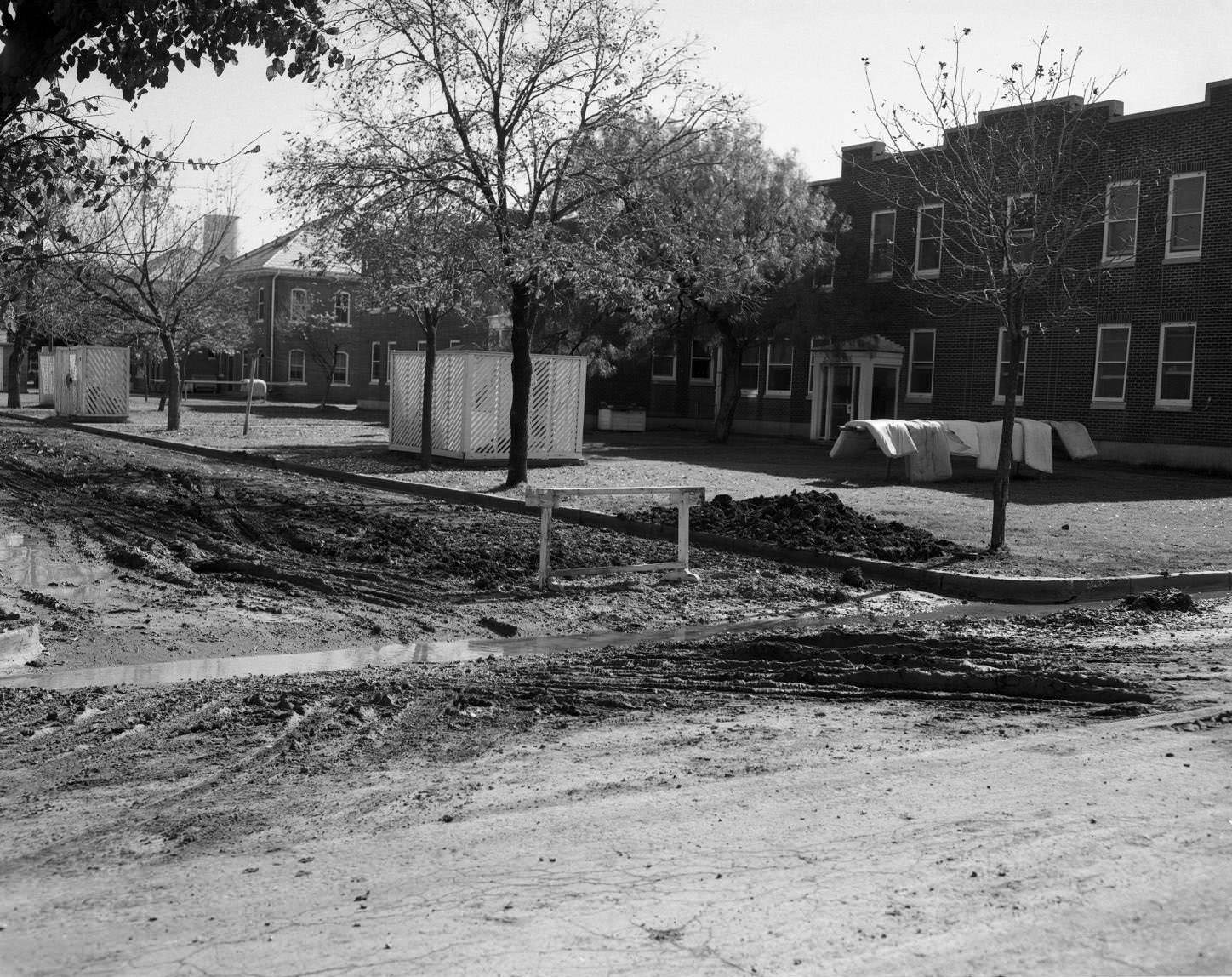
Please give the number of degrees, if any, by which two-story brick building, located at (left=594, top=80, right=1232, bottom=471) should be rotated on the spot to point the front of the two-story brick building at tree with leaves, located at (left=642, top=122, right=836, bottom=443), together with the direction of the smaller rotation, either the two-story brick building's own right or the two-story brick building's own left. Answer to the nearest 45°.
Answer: approximately 45° to the two-story brick building's own right

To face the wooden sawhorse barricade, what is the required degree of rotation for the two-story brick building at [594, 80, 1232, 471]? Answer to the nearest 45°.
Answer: approximately 45° to its left

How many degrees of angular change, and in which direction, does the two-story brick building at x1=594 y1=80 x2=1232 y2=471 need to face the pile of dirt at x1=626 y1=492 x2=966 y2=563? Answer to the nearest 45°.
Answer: approximately 45° to its left

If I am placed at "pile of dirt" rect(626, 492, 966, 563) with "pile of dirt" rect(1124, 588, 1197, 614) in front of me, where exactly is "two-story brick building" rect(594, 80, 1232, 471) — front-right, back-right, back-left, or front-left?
back-left

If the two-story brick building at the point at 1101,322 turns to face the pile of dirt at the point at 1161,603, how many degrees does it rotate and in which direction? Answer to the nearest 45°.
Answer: approximately 45° to its left

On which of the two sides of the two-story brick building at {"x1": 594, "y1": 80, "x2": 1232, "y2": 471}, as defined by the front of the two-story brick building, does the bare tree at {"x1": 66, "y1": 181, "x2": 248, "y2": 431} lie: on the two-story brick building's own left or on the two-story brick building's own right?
on the two-story brick building's own right

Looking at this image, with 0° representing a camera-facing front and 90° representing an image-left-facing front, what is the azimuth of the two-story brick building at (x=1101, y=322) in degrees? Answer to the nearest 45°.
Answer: approximately 45°

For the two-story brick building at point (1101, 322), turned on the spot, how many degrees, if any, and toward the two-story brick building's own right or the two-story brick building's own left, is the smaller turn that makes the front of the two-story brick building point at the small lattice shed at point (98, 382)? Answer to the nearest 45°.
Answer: approximately 45° to the two-story brick building's own right
